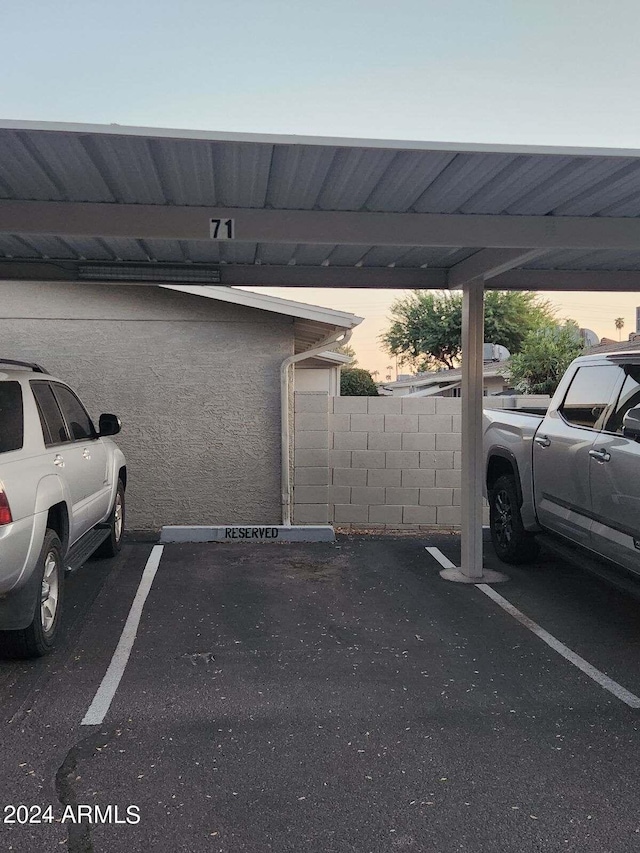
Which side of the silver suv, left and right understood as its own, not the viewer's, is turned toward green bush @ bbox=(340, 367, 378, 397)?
front

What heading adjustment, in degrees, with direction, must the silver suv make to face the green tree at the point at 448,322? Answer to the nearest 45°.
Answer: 0° — it already faces it

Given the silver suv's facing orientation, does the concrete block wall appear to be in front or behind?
in front

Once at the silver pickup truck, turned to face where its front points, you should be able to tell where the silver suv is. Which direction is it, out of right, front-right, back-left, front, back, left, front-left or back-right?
right

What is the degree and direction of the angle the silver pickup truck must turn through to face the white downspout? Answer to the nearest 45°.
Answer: approximately 180°

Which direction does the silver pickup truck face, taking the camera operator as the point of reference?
facing the viewer and to the right of the viewer

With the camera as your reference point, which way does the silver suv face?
facing away from the viewer and to the right of the viewer

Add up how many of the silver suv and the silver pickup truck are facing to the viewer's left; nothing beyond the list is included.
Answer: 0

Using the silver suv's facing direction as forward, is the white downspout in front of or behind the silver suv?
in front

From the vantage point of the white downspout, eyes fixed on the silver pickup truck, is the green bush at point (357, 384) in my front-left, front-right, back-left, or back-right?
back-left

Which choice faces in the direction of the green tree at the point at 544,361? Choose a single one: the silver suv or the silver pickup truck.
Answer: the silver suv

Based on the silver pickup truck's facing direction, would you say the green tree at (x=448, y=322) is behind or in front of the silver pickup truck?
behind

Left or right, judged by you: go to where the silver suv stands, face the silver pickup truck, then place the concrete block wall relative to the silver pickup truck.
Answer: left

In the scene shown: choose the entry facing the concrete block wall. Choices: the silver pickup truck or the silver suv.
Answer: the silver suv
